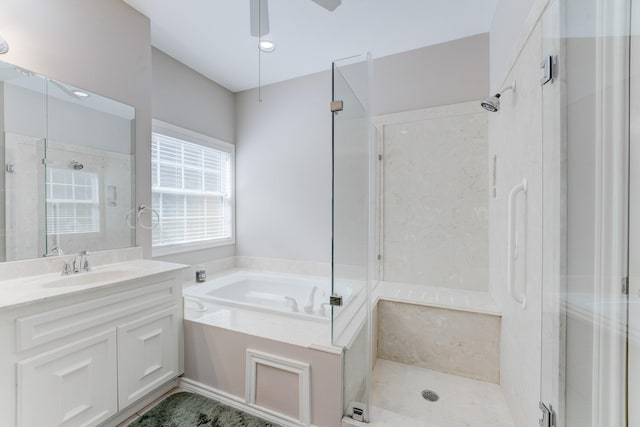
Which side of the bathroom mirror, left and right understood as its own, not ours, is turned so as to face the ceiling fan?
front

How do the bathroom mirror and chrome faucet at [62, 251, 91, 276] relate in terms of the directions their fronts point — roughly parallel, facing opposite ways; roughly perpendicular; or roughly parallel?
roughly parallel

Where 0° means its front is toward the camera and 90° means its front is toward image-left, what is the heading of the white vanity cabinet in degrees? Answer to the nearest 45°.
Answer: approximately 315°

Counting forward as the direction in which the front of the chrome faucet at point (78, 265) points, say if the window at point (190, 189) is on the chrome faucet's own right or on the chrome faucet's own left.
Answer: on the chrome faucet's own left

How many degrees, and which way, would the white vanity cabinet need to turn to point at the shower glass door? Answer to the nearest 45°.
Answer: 0° — it already faces it

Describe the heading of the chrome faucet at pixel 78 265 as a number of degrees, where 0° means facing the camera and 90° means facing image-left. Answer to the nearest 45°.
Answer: approximately 315°

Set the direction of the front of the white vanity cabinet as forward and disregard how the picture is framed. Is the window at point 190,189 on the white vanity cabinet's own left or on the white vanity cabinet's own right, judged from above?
on the white vanity cabinet's own left

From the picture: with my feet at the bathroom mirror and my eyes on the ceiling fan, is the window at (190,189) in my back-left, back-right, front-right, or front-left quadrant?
front-left

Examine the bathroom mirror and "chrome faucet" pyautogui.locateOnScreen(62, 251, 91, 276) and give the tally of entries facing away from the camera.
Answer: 0

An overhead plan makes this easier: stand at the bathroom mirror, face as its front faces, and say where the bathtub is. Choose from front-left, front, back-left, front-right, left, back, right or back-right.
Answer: front-left

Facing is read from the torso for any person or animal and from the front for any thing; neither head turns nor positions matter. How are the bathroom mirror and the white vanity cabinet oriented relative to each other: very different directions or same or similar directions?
same or similar directions
